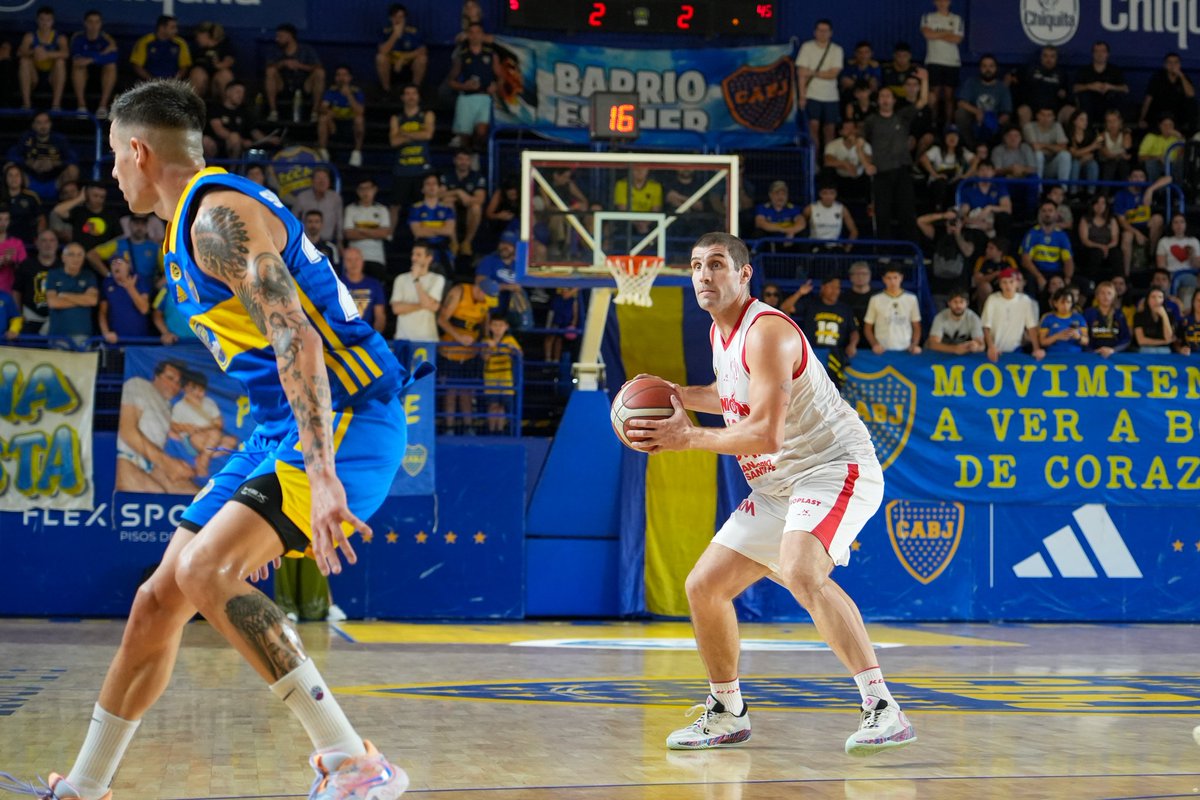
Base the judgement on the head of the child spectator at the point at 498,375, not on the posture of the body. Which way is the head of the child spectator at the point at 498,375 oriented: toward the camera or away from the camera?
toward the camera

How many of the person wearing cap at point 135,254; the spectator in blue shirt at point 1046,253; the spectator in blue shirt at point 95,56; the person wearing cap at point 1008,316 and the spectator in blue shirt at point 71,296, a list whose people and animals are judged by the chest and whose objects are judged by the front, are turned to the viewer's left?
0

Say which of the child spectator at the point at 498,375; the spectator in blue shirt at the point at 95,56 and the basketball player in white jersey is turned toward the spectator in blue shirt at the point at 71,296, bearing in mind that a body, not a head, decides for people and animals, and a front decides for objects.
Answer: the spectator in blue shirt at the point at 95,56

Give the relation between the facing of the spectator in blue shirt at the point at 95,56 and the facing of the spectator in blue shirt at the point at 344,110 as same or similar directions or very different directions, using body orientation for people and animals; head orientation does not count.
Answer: same or similar directions

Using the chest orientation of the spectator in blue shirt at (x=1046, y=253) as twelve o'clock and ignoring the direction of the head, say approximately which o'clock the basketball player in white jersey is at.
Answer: The basketball player in white jersey is roughly at 12 o'clock from the spectator in blue shirt.

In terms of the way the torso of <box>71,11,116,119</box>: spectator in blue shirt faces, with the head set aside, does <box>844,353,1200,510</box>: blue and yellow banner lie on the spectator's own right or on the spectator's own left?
on the spectator's own left

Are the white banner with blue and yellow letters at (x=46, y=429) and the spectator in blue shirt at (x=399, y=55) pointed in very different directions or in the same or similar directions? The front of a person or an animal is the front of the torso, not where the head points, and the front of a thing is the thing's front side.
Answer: same or similar directions

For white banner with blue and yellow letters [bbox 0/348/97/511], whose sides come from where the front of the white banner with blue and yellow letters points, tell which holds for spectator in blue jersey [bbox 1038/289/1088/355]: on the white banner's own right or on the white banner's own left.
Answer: on the white banner's own left

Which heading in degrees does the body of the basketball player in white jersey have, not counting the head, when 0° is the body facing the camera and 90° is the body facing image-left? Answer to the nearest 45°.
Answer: approximately 45°

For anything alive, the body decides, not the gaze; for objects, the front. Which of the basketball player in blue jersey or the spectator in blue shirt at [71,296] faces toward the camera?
the spectator in blue shirt

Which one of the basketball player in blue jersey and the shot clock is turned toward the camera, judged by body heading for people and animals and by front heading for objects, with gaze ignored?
the shot clock

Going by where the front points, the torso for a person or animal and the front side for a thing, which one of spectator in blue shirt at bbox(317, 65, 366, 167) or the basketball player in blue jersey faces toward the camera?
the spectator in blue shirt

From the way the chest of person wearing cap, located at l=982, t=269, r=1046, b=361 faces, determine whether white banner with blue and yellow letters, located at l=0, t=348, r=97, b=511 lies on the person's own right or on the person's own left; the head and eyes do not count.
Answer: on the person's own right

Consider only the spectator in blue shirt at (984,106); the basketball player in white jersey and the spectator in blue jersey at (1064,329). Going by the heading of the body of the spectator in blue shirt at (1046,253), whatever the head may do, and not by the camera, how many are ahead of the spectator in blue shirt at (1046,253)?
2

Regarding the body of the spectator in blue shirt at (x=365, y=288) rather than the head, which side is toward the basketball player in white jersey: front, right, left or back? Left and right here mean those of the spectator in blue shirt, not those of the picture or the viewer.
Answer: front

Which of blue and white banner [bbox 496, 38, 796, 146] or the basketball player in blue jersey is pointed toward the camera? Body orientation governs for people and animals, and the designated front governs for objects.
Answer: the blue and white banner

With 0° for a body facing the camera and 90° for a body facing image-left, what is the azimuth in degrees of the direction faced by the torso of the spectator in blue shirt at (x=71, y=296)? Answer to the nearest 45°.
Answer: approximately 0°

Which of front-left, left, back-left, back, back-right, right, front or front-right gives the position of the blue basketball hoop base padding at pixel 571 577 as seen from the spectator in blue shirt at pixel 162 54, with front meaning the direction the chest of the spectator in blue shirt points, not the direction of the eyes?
front-left

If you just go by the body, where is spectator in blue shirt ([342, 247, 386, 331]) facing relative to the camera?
toward the camera
